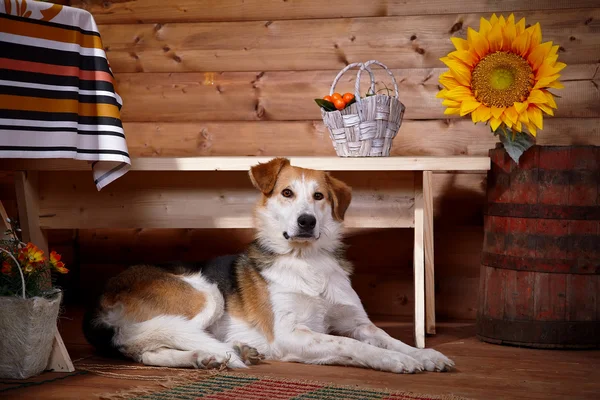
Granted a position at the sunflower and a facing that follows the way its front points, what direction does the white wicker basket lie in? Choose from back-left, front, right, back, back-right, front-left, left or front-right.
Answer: right

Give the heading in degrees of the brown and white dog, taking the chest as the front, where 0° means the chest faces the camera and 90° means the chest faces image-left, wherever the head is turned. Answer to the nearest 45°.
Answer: approximately 315°

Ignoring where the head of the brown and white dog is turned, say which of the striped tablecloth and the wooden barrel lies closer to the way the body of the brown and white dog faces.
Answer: the wooden barrel

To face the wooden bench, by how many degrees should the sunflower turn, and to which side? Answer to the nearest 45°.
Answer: approximately 90° to its right

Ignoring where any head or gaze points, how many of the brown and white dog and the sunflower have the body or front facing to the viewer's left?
0

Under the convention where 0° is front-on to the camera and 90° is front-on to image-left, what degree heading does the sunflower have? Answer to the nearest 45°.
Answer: approximately 0°

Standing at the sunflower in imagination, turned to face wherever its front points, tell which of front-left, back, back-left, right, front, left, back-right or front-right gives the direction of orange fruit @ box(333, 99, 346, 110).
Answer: right

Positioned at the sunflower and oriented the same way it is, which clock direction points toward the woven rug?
The woven rug is roughly at 1 o'clock from the sunflower.
